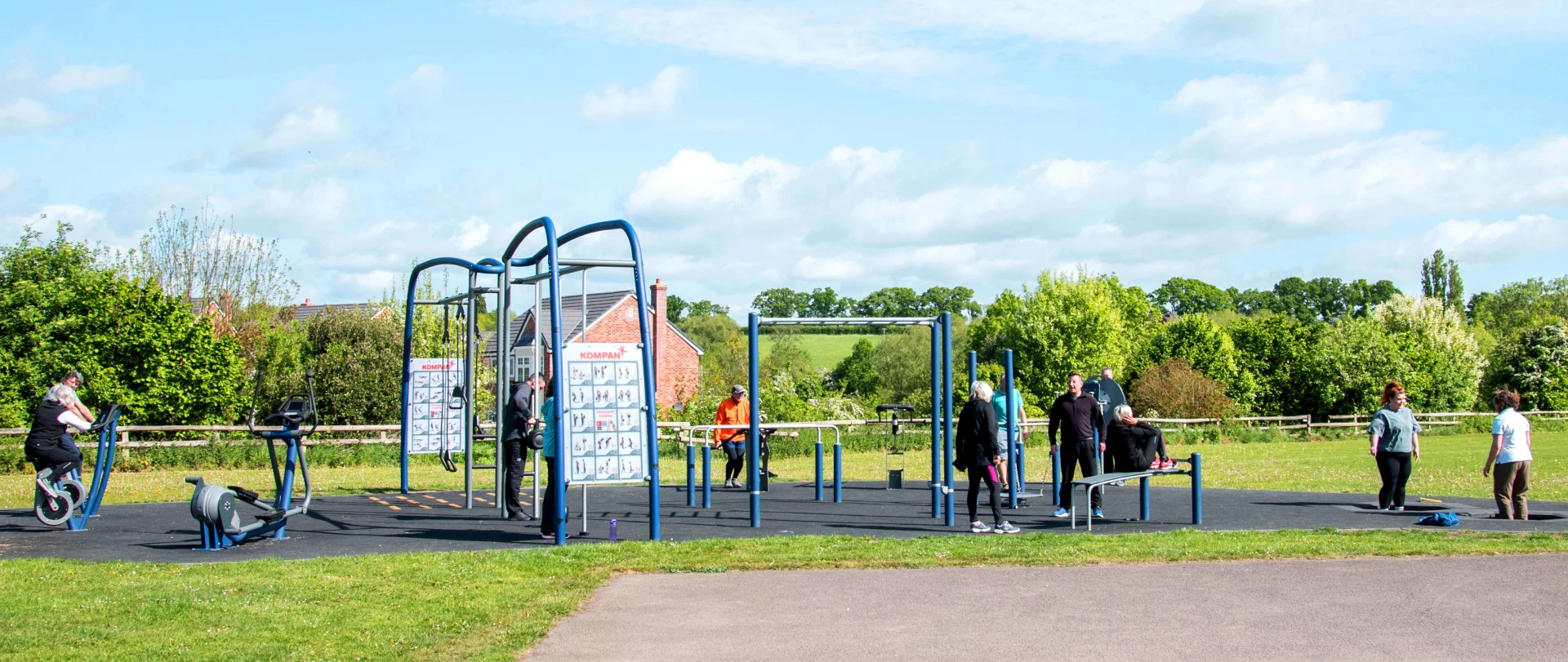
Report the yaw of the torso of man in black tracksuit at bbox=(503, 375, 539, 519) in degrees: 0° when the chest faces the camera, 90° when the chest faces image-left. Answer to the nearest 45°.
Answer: approximately 270°

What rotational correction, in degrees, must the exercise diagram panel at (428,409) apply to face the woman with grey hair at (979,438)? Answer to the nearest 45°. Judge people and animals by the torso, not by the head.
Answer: approximately 45° to its left

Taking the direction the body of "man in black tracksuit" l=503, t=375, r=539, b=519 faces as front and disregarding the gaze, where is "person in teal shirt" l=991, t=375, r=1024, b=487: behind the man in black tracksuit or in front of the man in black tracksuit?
in front

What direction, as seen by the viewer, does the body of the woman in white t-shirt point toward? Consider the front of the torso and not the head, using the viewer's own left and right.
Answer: facing away from the viewer and to the left of the viewer

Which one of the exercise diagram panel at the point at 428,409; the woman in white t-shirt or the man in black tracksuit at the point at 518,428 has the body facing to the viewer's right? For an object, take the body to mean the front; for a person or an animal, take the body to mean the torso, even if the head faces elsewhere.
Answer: the man in black tracksuit

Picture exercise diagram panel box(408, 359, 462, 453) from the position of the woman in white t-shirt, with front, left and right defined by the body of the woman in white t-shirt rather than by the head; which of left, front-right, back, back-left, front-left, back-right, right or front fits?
front-left

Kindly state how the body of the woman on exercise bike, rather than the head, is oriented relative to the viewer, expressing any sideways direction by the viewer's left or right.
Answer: facing to the right of the viewer

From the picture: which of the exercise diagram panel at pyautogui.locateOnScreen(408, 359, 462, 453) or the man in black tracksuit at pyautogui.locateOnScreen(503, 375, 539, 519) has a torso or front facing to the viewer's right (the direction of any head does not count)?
the man in black tracksuit
